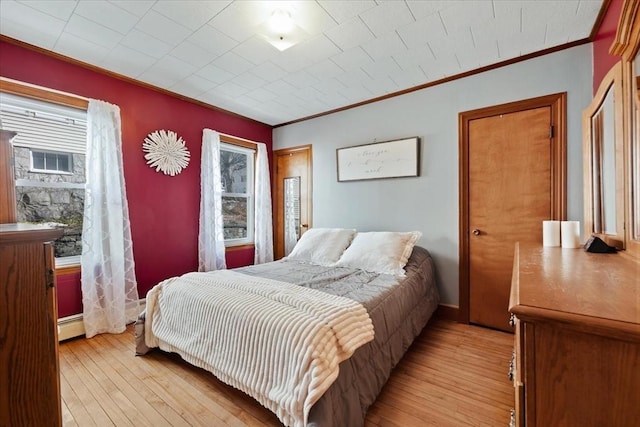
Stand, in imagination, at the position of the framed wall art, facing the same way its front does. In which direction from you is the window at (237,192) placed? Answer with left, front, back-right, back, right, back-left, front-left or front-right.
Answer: front-right

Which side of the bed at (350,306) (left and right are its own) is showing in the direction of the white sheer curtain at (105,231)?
right

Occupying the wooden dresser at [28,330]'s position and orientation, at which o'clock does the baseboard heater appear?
The baseboard heater is roughly at 9 o'clock from the wooden dresser.

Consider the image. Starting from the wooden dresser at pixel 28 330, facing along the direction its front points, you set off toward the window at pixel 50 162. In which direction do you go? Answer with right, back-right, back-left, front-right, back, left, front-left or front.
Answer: left

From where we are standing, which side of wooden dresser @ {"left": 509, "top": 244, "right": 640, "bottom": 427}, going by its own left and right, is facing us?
left

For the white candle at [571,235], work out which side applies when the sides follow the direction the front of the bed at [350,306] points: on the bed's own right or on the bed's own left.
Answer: on the bed's own left

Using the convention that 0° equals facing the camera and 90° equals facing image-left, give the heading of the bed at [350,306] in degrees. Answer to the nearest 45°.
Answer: approximately 45°

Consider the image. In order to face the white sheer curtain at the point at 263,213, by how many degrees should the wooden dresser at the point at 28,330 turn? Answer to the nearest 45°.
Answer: approximately 45° to its left

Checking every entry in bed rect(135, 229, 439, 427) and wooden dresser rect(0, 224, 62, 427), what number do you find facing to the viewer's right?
1

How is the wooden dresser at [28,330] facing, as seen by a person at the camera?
facing to the right of the viewer

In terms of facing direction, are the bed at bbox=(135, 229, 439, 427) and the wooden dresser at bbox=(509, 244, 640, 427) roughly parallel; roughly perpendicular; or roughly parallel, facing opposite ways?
roughly perpendicular

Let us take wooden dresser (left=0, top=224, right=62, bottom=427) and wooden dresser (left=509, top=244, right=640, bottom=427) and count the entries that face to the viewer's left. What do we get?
1

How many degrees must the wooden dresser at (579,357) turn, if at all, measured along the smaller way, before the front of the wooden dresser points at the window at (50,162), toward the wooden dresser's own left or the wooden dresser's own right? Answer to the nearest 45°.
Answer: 0° — it already faces it

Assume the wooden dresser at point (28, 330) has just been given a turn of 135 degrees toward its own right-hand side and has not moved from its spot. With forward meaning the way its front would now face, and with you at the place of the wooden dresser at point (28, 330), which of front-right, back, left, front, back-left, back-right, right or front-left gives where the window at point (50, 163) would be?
back-right

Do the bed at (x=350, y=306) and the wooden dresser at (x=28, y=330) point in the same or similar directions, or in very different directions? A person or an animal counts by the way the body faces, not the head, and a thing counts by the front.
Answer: very different directions

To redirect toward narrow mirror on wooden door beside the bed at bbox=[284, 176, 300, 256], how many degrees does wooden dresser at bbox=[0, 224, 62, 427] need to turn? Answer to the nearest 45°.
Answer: approximately 45° to its left

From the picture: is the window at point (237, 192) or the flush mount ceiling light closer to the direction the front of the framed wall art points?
the flush mount ceiling light

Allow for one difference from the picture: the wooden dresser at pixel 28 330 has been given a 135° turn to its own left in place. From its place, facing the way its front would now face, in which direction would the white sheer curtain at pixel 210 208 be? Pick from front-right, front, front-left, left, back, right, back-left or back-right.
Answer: right
